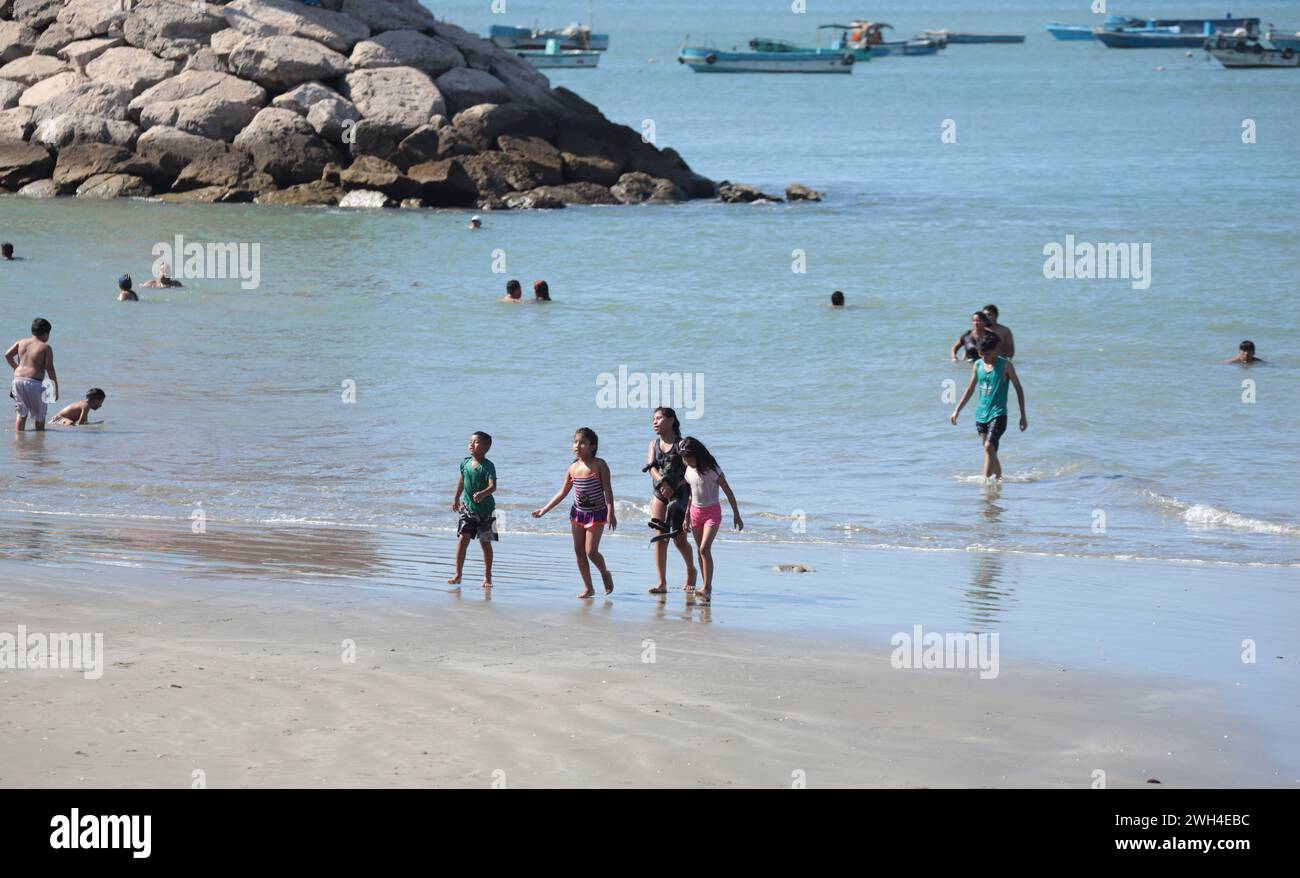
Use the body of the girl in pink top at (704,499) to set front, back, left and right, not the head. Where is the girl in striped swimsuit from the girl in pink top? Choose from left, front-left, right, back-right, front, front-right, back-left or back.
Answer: front-right

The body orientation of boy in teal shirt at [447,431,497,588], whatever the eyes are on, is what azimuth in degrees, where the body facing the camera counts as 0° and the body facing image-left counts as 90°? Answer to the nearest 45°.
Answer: approximately 45°

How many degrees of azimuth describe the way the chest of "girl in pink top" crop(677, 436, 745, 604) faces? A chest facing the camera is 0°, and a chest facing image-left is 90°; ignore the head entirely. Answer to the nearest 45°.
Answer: approximately 45°

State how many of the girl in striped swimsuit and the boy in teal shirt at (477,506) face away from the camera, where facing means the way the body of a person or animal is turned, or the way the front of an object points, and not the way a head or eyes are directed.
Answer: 0

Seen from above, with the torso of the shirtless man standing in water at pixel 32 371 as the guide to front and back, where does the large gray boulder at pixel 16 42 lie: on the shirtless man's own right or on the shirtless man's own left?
on the shirtless man's own left

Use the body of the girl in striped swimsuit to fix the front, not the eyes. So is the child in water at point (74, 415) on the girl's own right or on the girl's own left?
on the girl's own right

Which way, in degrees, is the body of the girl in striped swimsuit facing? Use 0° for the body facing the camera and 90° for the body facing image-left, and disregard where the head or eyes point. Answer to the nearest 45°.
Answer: approximately 45°

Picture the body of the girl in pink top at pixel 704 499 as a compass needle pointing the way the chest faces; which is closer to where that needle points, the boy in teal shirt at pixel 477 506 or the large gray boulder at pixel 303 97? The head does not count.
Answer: the boy in teal shirt

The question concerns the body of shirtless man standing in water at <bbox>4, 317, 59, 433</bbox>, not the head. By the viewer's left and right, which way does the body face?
facing away from the viewer and to the right of the viewer

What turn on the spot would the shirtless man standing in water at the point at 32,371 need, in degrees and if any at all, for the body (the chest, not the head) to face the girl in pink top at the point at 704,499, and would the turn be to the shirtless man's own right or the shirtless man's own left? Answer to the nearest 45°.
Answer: approximately 90° to the shirtless man's own right
